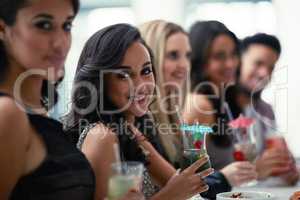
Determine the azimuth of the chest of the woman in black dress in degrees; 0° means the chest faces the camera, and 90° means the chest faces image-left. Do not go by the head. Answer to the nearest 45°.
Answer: approximately 315°

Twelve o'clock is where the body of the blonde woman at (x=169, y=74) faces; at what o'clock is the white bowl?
The white bowl is roughly at 1 o'clock from the blonde woman.

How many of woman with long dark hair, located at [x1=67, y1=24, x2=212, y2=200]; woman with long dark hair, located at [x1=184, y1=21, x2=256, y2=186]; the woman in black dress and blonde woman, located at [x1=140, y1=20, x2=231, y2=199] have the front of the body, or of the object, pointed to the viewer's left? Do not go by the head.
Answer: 0

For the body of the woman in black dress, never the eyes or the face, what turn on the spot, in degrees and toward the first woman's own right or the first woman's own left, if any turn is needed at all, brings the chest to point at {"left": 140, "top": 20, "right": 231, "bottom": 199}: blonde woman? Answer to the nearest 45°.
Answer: approximately 90° to the first woman's own left

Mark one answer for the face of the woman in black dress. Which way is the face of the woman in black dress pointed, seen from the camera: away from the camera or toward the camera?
toward the camera

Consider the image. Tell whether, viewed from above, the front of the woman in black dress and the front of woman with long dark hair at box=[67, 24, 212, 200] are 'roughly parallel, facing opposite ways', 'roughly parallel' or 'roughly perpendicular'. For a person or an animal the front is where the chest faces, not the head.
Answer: roughly parallel

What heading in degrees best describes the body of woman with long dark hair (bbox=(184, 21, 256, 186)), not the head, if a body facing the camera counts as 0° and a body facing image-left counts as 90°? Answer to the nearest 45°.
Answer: approximately 315°

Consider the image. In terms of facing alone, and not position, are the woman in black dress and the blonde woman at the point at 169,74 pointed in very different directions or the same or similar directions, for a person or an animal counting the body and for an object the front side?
same or similar directions

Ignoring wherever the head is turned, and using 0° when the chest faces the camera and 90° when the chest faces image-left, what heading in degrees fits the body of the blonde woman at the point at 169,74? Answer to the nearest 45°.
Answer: approximately 315°

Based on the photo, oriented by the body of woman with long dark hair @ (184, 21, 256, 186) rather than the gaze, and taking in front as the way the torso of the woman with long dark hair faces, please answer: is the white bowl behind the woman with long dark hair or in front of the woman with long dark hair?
in front

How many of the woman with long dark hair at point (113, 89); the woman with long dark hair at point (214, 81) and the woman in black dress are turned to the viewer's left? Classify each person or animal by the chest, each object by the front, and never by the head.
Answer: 0
